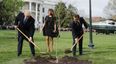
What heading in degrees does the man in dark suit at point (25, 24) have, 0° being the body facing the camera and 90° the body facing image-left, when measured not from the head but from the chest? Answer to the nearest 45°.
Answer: approximately 0°
